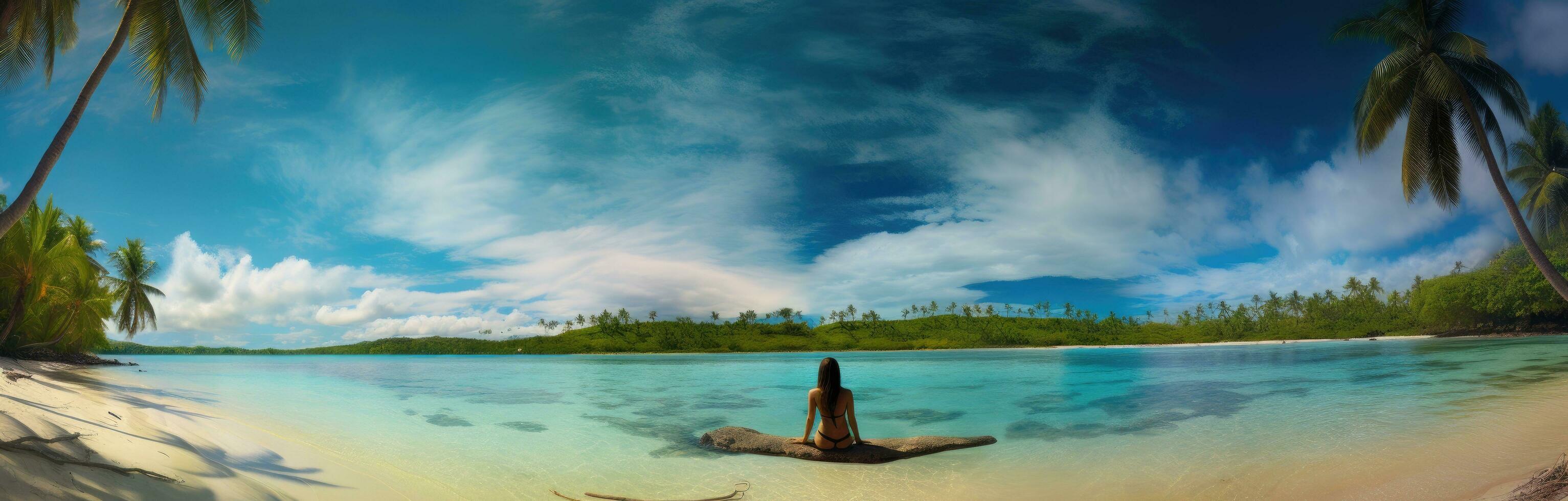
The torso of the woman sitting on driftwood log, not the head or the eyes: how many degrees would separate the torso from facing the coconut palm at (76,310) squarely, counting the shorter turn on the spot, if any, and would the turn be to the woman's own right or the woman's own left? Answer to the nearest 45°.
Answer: approximately 45° to the woman's own left

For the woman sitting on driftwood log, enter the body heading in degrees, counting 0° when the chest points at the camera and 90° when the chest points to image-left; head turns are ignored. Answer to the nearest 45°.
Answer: approximately 180°

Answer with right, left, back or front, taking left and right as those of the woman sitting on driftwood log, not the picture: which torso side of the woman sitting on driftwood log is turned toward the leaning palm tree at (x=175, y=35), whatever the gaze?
left

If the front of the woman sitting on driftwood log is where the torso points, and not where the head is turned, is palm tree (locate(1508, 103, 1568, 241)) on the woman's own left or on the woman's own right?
on the woman's own right

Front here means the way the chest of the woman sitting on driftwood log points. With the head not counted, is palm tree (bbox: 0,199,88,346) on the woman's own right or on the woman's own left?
on the woman's own left

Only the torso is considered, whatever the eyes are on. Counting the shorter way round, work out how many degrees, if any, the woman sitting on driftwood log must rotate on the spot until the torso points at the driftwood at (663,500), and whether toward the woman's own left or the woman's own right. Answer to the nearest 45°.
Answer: approximately 135° to the woman's own left

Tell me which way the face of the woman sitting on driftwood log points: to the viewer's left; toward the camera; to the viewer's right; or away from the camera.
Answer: away from the camera
